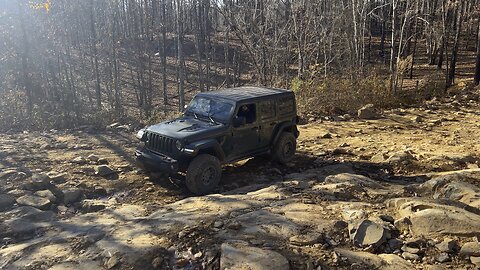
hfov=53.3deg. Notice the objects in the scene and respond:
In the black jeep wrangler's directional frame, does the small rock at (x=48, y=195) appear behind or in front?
in front

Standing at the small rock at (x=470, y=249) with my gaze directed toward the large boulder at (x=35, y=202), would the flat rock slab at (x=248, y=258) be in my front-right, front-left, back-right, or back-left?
front-left

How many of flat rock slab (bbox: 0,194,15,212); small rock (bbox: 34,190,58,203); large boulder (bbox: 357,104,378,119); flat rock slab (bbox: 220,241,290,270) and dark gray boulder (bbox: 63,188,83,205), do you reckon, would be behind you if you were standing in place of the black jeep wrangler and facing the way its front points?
1

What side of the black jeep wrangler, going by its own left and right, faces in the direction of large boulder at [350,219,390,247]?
left

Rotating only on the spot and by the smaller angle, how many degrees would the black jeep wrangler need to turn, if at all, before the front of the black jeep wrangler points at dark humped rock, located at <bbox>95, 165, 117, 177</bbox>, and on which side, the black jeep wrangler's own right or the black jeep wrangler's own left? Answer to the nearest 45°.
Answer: approximately 45° to the black jeep wrangler's own right

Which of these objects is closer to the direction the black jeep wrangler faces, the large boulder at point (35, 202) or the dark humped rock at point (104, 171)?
the large boulder

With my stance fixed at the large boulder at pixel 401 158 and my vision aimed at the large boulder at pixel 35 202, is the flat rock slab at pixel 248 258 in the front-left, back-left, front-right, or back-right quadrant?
front-left

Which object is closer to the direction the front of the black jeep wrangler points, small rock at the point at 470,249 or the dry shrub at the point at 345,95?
the small rock

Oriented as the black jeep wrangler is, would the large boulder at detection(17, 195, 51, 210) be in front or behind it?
in front

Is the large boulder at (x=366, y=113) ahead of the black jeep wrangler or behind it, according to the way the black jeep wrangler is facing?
behind

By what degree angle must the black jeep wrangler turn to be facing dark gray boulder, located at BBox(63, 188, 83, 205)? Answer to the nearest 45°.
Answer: approximately 45° to its right

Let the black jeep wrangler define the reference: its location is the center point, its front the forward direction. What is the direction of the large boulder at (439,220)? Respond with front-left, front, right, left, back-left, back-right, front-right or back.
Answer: left

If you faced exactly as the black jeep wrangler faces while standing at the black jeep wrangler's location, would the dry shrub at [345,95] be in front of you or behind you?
behind
